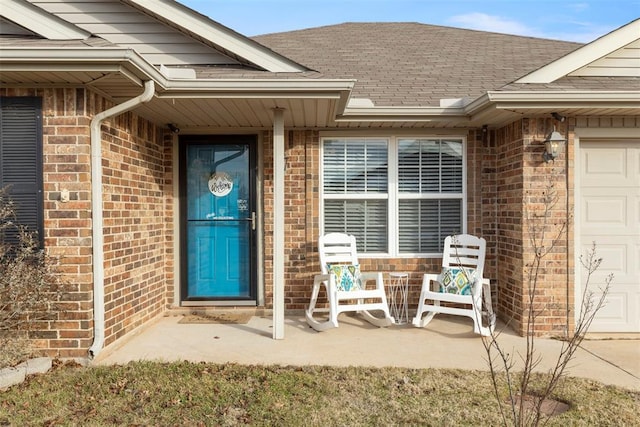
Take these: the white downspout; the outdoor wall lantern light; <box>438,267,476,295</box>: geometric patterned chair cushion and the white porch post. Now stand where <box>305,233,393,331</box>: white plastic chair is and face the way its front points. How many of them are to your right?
2

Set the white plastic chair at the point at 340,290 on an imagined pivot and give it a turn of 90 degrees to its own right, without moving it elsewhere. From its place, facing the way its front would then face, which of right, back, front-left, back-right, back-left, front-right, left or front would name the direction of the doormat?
front-right

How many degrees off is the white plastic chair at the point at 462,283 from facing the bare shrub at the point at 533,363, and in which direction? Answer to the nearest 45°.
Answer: approximately 45° to its left

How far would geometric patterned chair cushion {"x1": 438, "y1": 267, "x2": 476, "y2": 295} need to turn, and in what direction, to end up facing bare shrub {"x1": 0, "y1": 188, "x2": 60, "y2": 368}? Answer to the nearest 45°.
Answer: approximately 45° to its right

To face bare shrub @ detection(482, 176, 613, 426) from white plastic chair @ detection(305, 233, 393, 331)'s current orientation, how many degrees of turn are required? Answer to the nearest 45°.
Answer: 0° — it already faces it

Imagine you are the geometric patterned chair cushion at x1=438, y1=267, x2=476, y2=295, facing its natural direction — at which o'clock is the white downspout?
The white downspout is roughly at 2 o'clock from the geometric patterned chair cushion.

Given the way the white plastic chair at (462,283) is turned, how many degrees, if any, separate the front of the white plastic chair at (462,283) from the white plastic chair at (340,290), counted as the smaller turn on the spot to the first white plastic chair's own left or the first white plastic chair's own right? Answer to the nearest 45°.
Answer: approximately 45° to the first white plastic chair's own right

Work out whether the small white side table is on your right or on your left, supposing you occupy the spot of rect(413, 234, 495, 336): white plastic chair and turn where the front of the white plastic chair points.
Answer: on your right

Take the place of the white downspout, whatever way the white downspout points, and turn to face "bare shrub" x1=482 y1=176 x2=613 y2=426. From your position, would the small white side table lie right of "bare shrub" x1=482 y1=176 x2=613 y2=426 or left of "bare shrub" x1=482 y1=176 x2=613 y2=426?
left
